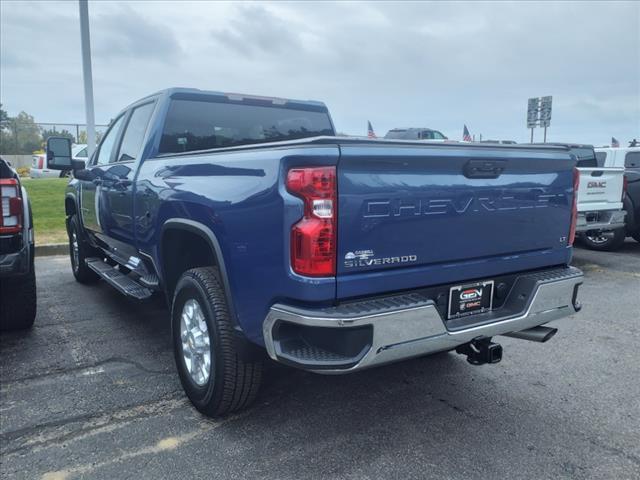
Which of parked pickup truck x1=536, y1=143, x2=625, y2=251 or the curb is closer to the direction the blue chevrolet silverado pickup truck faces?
the curb

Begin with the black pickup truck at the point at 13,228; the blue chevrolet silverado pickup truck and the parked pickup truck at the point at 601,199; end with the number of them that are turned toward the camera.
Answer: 0

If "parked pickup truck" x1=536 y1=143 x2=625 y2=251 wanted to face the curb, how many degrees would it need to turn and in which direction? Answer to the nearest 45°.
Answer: approximately 90° to its left

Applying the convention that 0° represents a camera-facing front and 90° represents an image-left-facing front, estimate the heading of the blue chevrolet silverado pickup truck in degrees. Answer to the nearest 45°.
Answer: approximately 135°

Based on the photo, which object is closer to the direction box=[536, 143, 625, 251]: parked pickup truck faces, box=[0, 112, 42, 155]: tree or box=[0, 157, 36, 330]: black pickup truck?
the tree

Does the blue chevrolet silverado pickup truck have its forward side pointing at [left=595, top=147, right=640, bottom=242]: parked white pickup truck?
no

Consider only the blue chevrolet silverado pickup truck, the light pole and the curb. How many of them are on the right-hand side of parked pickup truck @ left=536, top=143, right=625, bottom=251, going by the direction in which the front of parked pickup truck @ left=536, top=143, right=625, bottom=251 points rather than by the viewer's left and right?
0

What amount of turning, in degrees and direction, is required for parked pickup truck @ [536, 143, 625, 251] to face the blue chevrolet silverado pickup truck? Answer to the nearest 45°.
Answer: approximately 135° to its left

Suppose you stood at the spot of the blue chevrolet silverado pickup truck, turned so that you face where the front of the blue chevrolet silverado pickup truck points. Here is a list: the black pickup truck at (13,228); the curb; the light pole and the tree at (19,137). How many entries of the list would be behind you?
0

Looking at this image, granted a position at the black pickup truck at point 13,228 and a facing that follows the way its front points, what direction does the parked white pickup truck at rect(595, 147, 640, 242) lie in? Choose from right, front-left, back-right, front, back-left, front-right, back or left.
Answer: right

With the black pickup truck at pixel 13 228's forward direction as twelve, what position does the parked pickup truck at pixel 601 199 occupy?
The parked pickup truck is roughly at 3 o'clock from the black pickup truck.

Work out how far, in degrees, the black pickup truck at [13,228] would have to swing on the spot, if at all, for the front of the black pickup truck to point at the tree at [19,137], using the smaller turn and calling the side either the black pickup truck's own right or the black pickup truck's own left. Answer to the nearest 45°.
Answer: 0° — it already faces it

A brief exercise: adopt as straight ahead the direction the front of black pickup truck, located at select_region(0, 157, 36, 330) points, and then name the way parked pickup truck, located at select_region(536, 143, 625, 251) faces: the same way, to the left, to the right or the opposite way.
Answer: the same way

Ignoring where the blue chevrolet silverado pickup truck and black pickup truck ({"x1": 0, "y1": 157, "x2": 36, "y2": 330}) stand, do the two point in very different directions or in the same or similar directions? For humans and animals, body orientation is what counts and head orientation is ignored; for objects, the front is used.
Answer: same or similar directions

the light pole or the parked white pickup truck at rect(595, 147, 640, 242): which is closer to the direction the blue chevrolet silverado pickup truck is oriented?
the light pole

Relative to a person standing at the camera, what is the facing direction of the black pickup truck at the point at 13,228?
facing away from the viewer

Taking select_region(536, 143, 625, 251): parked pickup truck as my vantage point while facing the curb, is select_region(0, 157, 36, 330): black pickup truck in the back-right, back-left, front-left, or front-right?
front-left

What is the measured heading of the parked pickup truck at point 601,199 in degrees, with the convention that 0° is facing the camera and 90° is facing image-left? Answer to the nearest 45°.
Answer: approximately 135°

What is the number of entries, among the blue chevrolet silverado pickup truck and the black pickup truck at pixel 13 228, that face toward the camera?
0

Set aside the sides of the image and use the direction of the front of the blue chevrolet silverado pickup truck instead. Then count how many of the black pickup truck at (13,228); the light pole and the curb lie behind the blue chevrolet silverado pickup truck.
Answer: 0
